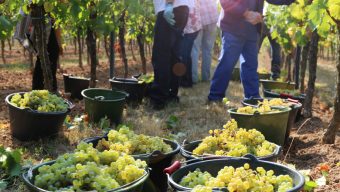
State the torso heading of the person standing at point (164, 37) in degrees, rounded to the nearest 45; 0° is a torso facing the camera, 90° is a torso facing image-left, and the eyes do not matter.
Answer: approximately 45°

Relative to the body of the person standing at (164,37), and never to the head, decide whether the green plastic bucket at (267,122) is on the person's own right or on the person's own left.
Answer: on the person's own left

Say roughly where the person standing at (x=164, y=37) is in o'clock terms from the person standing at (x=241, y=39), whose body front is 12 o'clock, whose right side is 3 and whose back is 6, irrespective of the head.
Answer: the person standing at (x=164, y=37) is roughly at 4 o'clock from the person standing at (x=241, y=39).

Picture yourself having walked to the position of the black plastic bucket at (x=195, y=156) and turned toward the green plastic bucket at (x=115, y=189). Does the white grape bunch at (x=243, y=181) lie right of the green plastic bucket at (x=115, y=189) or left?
left

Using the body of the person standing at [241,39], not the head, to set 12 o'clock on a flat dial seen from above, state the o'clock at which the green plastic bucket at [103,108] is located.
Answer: The green plastic bucket is roughly at 3 o'clock from the person standing.

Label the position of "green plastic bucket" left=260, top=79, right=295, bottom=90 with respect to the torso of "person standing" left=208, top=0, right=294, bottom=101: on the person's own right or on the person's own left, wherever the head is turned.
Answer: on the person's own left

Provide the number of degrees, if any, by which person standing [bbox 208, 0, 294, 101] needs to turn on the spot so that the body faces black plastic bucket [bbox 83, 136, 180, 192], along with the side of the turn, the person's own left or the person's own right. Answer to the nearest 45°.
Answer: approximately 45° to the person's own right

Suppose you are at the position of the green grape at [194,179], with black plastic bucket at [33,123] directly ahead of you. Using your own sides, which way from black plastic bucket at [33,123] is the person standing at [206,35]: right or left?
right

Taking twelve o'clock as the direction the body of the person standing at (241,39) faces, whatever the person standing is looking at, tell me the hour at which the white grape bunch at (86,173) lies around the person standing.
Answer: The white grape bunch is roughly at 2 o'clock from the person standing.
